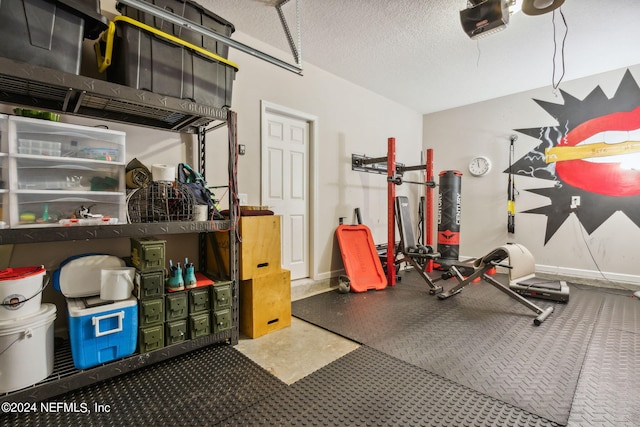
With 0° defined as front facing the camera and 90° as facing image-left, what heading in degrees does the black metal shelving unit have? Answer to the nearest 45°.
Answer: approximately 315°

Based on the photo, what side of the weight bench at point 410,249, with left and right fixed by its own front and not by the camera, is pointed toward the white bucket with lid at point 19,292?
right

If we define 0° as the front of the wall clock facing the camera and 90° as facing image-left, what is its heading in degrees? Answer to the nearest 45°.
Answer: approximately 0°

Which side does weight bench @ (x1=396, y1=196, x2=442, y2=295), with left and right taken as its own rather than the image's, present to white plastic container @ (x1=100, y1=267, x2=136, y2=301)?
right

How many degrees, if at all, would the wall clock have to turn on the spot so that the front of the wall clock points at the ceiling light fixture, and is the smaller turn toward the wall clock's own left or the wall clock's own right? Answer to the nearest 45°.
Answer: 0° — it already faces it

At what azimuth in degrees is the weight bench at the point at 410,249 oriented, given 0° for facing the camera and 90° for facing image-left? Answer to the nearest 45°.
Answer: approximately 315°
